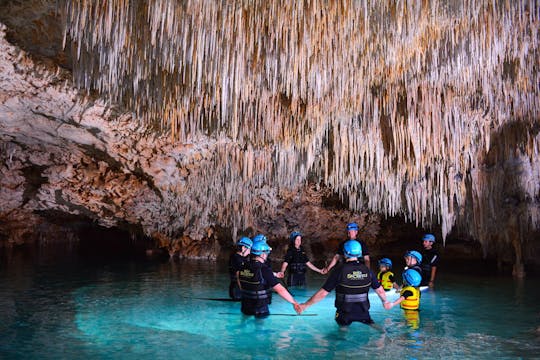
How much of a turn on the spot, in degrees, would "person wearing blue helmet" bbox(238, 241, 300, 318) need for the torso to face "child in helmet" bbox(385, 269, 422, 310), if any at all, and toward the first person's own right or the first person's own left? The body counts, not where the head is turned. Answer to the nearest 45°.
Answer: approximately 45° to the first person's own right

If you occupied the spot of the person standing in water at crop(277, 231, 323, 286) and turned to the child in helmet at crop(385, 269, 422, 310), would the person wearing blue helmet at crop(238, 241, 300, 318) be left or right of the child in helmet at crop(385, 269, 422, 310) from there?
right

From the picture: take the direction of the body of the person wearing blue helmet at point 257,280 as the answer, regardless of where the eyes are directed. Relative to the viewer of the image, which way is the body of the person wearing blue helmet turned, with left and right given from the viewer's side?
facing away from the viewer and to the right of the viewer

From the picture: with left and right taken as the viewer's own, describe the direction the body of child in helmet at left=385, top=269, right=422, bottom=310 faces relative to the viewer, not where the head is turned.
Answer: facing away from the viewer and to the left of the viewer

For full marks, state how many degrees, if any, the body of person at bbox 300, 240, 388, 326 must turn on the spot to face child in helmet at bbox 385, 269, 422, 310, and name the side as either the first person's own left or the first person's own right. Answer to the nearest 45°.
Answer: approximately 45° to the first person's own right

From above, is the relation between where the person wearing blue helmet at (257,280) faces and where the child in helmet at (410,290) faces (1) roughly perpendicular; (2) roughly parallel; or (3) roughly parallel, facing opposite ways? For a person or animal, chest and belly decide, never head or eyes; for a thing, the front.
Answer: roughly perpendicular

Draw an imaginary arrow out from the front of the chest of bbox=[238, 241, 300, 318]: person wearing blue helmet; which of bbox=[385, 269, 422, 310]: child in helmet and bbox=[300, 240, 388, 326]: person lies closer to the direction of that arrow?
the child in helmet

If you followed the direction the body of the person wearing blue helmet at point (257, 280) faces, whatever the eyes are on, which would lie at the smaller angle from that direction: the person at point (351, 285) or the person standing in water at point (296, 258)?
the person standing in water

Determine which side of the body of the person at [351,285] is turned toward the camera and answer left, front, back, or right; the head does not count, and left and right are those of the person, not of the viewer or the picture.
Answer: back

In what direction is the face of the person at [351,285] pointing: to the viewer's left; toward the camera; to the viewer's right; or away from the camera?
away from the camera
